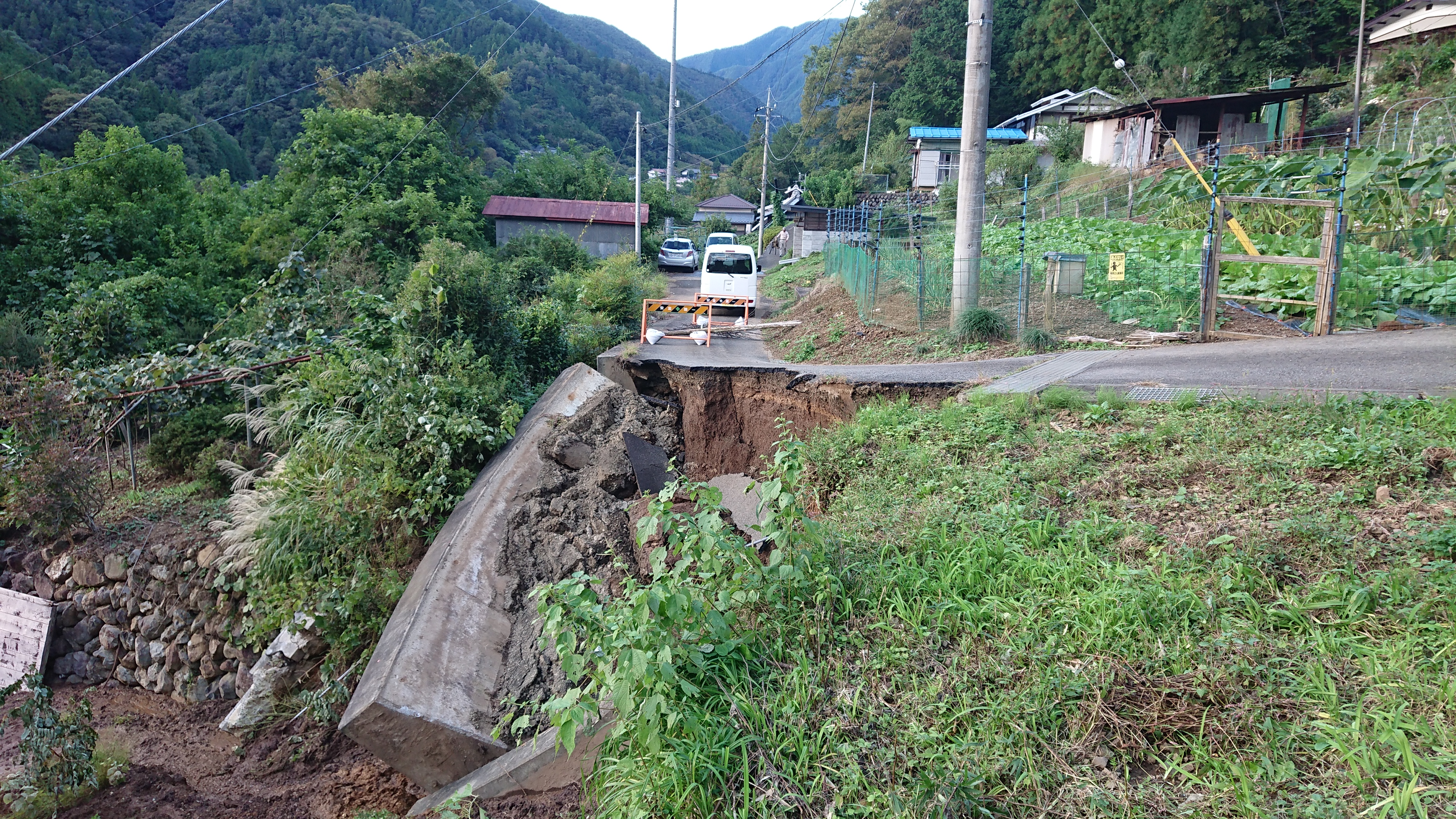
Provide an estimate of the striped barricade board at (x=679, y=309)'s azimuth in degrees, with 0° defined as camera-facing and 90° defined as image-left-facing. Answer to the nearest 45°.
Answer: approximately 0°

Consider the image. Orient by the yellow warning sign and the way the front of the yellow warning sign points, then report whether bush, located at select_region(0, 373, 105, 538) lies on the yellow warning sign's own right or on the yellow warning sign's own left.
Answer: on the yellow warning sign's own right

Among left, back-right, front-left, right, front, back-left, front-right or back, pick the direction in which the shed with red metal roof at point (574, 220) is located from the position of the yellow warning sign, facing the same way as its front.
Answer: back-right
